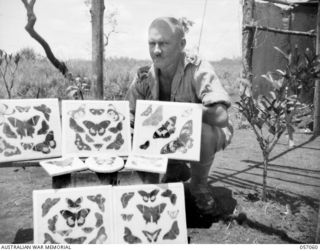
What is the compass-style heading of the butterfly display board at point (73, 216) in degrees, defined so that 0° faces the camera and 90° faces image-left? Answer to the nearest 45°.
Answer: approximately 0°

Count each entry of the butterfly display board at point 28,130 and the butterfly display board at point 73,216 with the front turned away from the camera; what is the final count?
0

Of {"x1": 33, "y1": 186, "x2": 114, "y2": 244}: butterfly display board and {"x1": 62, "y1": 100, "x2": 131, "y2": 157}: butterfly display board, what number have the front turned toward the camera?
2

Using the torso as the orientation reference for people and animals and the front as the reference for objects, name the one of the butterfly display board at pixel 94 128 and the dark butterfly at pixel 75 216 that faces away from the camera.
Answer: the dark butterfly

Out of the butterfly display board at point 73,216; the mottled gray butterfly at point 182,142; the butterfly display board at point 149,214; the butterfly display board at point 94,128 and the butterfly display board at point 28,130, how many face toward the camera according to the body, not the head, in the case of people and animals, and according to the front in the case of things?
4

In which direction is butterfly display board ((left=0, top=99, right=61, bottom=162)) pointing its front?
toward the camera

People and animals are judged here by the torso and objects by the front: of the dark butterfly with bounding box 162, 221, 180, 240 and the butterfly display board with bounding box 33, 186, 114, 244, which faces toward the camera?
the butterfly display board
